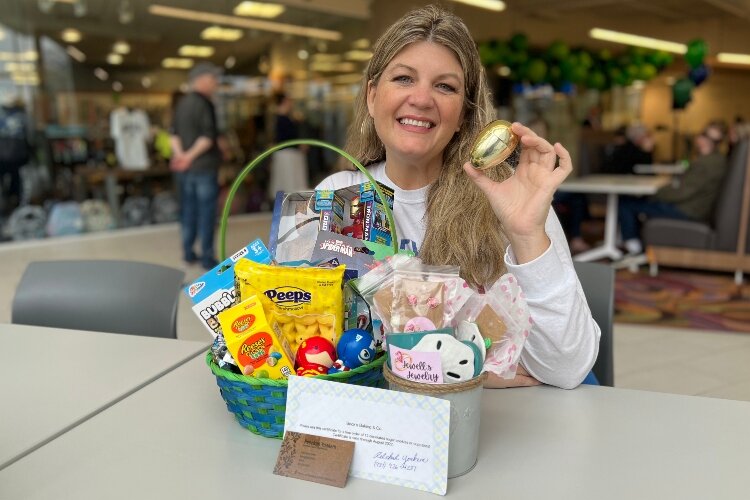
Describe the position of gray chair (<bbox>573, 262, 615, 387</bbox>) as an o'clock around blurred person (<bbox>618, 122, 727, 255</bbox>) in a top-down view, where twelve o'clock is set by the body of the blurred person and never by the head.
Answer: The gray chair is roughly at 9 o'clock from the blurred person.

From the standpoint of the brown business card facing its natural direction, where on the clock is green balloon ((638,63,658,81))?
The green balloon is roughly at 7 o'clock from the brown business card.

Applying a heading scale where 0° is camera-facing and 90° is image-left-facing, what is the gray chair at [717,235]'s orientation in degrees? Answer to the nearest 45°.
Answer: approximately 90°

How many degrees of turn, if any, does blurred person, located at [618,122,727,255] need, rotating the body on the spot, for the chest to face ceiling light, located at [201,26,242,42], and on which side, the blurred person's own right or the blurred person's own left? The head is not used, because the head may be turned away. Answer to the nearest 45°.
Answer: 0° — they already face it

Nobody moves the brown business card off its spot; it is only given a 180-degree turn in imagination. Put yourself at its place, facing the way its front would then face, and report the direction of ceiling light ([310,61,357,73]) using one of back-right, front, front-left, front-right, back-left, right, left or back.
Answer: front

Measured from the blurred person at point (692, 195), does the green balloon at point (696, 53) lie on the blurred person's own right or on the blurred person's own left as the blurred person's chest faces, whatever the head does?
on the blurred person's own right

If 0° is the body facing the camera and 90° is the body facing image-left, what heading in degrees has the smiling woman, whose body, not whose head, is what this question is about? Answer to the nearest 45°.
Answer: approximately 0°

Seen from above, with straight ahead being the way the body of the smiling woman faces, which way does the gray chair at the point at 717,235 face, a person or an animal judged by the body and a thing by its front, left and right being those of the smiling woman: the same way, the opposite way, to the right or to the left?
to the right

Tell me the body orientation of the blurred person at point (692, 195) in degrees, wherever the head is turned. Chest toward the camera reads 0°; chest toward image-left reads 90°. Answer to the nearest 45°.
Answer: approximately 90°

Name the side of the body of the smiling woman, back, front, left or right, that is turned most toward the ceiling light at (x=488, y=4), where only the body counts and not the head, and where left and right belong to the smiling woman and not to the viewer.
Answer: back

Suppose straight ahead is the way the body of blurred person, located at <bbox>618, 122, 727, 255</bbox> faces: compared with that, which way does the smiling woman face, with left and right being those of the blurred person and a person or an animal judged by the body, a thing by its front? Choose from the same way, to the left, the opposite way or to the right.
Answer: to the left
